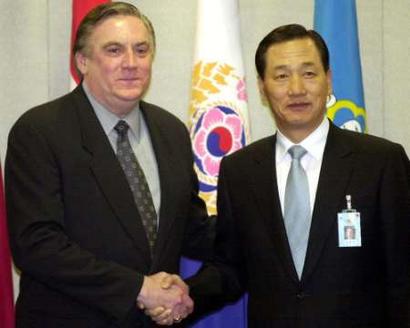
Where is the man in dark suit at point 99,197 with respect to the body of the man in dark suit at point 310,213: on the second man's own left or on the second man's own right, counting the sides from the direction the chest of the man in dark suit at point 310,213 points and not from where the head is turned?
on the second man's own right

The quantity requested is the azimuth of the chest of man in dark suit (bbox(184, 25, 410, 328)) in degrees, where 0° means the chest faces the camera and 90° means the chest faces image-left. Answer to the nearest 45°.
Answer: approximately 0°

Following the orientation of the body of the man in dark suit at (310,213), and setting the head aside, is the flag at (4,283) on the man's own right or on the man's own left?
on the man's own right

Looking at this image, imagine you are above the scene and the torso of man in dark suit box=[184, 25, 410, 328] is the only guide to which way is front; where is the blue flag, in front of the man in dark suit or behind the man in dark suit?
behind

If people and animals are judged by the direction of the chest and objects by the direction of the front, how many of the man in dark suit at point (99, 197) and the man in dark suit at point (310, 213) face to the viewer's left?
0

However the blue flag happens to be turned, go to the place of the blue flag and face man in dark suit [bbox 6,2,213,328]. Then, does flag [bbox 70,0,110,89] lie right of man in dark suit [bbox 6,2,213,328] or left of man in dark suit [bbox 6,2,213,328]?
right

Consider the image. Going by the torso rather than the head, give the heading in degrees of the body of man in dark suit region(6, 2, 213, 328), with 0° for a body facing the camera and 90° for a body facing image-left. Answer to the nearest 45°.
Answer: approximately 315°

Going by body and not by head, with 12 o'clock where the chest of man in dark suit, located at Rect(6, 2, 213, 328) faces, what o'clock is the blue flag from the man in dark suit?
The blue flag is roughly at 9 o'clock from the man in dark suit.

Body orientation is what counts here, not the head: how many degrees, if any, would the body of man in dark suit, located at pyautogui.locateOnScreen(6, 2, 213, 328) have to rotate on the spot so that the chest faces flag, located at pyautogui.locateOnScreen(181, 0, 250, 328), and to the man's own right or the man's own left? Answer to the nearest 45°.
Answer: approximately 90° to the man's own left

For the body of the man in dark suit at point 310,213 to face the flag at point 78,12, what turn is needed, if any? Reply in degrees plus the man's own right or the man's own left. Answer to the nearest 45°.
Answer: approximately 135° to the man's own right
